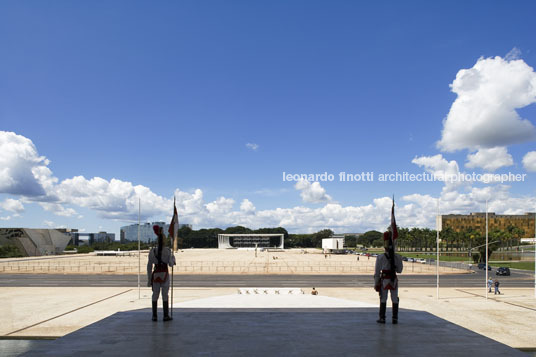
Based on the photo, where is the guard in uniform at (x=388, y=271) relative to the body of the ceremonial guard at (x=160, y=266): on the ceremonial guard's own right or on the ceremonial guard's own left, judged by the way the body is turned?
on the ceremonial guard's own right

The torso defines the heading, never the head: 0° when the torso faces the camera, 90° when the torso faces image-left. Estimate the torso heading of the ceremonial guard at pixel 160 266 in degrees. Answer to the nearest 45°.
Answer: approximately 180°
